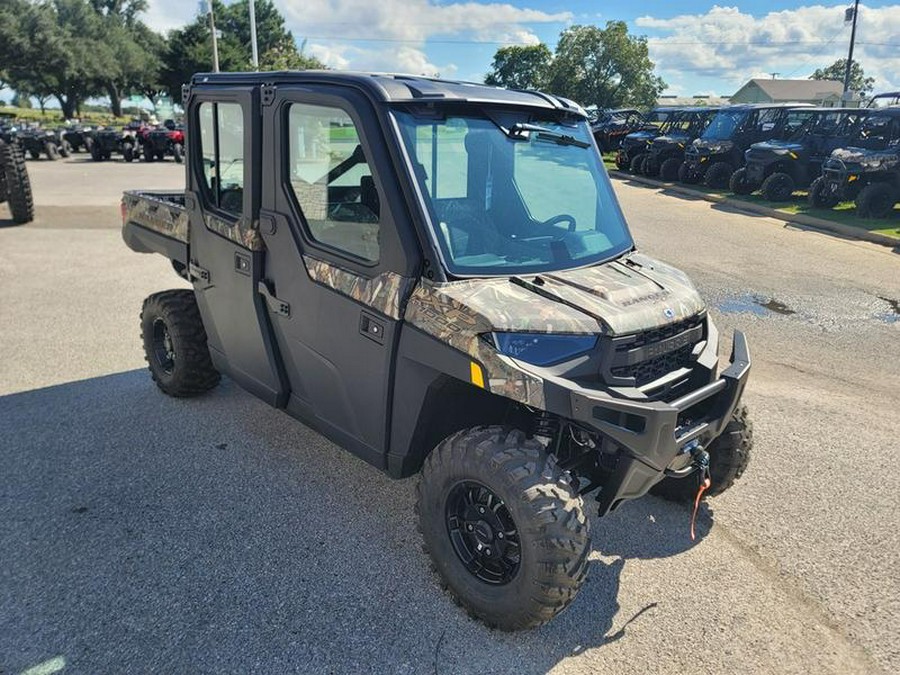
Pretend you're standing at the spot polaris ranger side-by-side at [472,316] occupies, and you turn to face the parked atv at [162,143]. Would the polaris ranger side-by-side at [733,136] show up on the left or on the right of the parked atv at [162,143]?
right

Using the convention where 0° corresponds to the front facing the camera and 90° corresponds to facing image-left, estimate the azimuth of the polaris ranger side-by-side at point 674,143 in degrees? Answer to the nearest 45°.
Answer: approximately 45°

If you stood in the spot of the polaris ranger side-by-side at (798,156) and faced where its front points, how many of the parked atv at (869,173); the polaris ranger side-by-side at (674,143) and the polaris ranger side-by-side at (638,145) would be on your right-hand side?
2

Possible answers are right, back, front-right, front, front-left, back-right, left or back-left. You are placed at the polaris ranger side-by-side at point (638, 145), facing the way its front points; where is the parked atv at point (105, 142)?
front-right

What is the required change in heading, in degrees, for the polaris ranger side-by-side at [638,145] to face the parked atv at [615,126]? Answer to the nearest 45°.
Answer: approximately 135° to its right

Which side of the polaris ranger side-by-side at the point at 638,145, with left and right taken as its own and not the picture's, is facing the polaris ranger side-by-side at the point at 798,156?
left

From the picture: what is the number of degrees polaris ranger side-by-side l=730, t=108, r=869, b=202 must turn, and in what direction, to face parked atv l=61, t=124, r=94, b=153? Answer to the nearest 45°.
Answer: approximately 45° to its right
